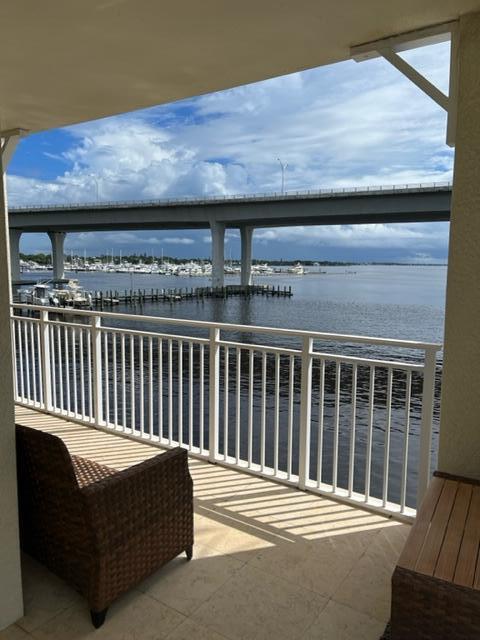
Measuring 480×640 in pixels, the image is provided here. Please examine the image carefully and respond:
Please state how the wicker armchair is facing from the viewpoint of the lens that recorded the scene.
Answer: facing away from the viewer and to the right of the viewer

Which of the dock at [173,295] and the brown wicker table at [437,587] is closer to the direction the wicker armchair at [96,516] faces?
the dock

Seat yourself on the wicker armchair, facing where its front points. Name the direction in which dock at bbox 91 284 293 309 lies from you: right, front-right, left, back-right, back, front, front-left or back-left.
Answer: front-left

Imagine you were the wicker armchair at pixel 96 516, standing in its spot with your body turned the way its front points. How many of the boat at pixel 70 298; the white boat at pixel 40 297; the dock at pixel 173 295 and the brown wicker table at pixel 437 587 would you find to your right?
1

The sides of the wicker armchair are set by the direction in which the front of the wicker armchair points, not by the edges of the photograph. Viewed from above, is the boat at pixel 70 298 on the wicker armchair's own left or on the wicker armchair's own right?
on the wicker armchair's own left

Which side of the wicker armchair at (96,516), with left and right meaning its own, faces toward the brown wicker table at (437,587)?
right

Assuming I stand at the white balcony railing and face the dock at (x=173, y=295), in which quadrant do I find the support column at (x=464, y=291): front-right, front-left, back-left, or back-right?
back-right

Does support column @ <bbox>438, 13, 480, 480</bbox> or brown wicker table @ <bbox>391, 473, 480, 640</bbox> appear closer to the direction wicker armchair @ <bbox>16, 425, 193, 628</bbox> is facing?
the support column
